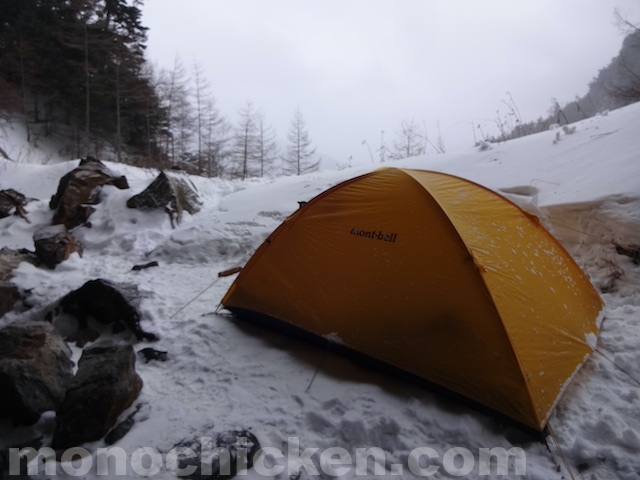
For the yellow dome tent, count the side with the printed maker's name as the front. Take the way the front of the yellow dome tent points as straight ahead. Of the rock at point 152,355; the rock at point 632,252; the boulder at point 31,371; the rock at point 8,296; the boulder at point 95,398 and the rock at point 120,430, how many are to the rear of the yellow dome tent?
1

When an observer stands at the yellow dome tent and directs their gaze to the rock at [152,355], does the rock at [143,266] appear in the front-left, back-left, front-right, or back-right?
front-right

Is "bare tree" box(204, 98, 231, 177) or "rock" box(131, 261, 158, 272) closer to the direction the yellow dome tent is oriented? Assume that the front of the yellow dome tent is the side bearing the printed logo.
the rock

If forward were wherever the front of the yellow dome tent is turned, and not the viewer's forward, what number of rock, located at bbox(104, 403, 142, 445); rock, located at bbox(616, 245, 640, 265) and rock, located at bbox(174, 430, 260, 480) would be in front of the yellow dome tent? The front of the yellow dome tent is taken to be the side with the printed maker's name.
2

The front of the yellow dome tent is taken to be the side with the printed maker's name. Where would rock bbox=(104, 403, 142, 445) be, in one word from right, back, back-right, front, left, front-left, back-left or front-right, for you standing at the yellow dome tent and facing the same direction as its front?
front

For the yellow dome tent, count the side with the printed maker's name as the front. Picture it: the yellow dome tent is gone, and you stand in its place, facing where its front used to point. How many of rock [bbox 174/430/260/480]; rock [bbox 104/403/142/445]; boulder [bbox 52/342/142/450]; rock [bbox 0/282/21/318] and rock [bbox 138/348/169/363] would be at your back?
0

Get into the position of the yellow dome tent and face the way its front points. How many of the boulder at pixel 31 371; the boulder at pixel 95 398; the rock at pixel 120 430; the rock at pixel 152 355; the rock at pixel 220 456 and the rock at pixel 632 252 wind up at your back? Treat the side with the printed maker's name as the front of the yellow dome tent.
1

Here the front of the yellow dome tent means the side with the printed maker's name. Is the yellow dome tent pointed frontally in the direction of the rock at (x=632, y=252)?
no

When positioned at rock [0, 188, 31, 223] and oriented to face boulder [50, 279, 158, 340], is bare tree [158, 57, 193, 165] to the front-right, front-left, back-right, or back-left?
back-left

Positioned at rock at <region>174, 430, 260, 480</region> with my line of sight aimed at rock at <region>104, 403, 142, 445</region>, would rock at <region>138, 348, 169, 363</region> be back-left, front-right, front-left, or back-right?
front-right

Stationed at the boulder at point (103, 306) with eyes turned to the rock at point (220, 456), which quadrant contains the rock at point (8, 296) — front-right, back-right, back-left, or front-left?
back-right

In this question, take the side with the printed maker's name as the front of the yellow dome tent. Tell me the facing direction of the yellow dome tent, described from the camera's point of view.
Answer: facing the viewer and to the left of the viewer

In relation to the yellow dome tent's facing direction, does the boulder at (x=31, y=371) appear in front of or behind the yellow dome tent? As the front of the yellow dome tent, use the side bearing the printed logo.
in front
